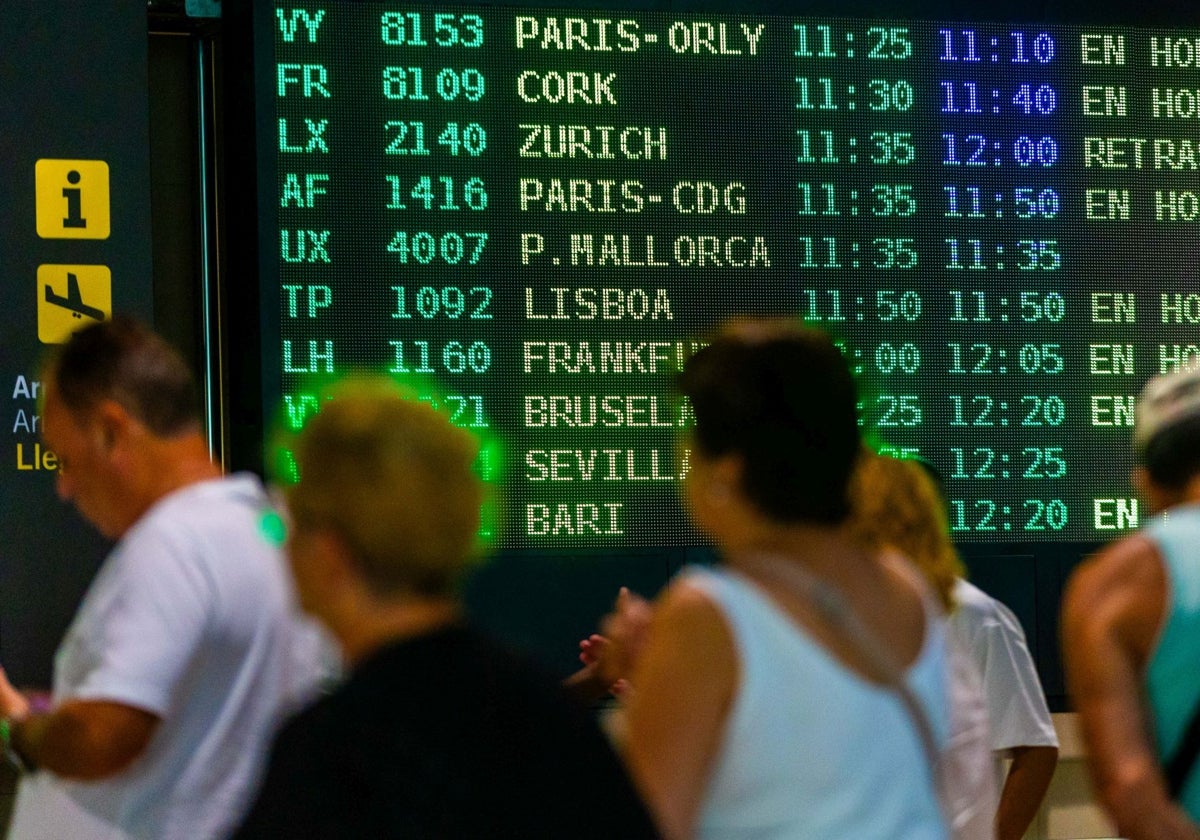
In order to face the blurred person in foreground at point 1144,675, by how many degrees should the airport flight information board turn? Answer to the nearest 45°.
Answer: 0° — it already faces them

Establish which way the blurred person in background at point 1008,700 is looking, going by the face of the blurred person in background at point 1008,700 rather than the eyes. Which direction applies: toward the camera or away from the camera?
away from the camera

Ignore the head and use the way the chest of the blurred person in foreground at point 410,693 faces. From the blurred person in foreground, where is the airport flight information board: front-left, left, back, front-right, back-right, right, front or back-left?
front-right

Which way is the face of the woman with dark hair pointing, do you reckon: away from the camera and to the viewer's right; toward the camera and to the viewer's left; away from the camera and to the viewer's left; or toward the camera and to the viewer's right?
away from the camera and to the viewer's left

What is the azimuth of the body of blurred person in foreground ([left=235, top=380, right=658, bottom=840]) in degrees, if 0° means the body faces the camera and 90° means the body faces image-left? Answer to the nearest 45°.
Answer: approximately 135°

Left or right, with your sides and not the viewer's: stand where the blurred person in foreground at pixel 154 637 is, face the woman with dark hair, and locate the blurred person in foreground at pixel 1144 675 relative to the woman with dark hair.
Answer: left

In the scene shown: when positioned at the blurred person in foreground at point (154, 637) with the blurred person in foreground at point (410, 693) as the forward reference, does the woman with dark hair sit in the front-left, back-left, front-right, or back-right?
front-left

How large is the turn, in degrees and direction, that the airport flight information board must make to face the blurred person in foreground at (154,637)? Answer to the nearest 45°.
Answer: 0° — it already faces them

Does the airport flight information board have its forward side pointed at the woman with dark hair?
yes

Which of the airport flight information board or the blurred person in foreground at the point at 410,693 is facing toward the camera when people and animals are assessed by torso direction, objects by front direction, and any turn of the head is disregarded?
the airport flight information board

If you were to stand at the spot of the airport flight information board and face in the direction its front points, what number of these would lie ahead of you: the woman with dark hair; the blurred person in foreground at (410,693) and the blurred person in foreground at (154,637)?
3

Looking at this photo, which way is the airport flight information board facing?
toward the camera

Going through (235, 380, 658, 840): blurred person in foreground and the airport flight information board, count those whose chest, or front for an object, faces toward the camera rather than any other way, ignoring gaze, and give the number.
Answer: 1

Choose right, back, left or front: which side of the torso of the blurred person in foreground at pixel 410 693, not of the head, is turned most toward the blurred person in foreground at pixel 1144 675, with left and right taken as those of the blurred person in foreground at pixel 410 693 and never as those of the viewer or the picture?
right

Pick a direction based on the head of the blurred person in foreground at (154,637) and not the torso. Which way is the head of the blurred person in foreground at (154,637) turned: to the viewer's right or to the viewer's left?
to the viewer's left
